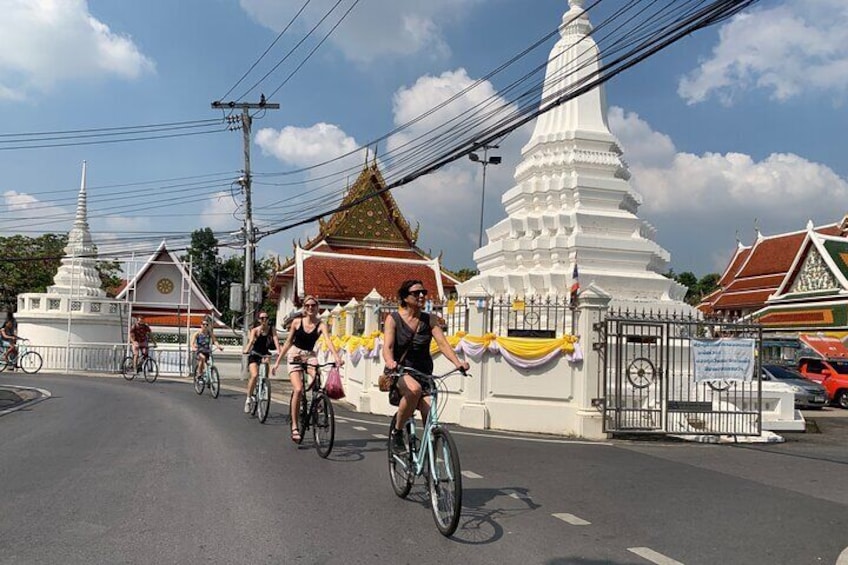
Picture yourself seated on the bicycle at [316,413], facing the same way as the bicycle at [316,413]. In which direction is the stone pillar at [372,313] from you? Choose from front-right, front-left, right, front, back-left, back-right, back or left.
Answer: back-left

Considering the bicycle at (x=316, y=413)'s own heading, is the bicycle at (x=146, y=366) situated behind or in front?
behind

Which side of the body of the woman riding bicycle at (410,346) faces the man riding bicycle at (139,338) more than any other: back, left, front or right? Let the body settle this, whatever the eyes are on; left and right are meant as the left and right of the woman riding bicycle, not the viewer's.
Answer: back

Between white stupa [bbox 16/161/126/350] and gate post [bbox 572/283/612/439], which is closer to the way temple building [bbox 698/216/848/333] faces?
the gate post

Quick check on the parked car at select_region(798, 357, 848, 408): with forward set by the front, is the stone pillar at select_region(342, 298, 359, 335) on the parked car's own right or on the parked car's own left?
on the parked car's own right

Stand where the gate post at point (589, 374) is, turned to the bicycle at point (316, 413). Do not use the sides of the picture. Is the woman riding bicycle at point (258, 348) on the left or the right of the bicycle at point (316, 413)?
right

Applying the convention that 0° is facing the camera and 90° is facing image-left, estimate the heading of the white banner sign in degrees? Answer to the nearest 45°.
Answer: approximately 0°

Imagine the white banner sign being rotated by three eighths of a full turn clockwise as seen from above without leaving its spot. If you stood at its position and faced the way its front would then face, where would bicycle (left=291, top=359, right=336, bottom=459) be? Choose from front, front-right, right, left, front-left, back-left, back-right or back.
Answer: left

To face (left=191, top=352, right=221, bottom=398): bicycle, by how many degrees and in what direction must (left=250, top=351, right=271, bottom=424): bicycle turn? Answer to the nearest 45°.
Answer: approximately 180°

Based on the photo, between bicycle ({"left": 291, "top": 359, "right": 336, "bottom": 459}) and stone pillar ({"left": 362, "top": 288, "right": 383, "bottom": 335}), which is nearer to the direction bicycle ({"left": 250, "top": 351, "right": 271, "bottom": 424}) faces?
the bicycle

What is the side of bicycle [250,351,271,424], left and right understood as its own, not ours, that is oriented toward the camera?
front

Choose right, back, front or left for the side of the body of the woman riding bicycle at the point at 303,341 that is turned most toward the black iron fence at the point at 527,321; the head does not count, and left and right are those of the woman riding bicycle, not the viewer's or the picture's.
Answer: left

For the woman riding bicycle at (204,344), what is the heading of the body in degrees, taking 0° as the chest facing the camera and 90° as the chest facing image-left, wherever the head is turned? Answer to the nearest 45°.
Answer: approximately 315°

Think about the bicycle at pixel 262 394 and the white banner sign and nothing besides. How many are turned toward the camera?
2
